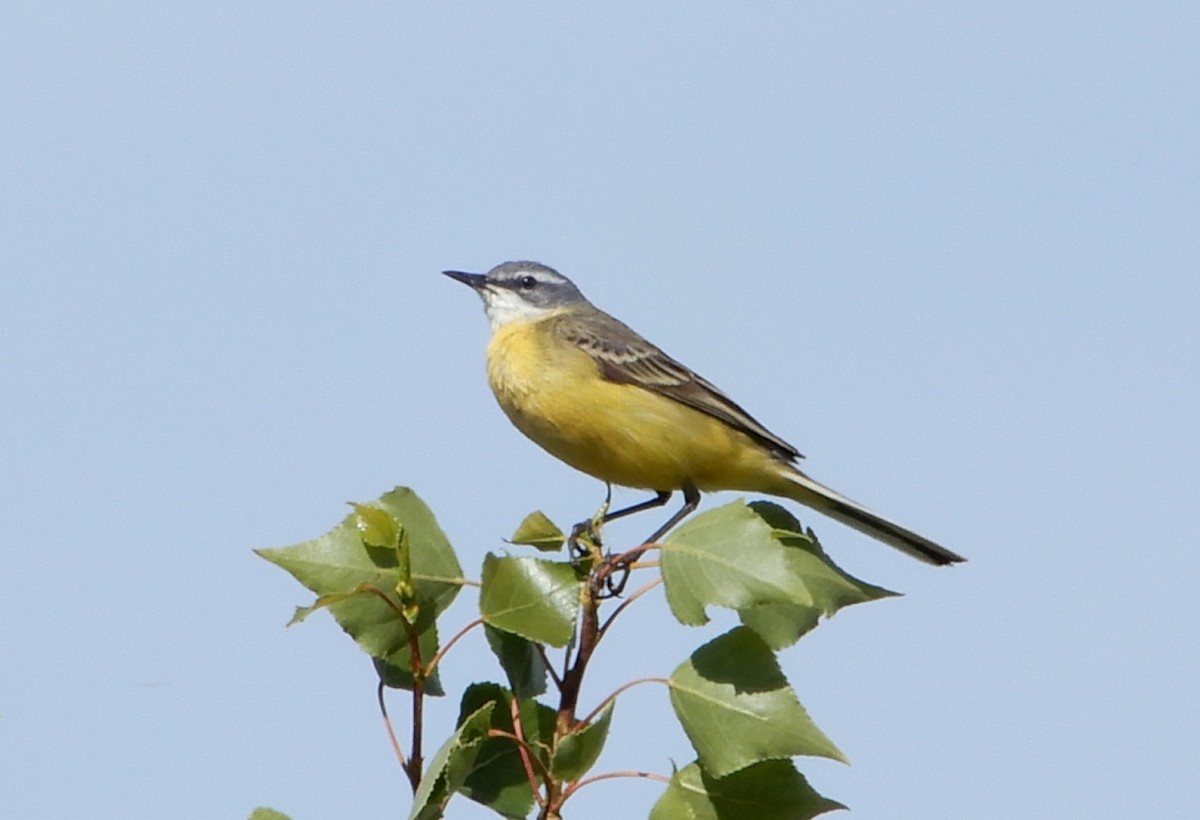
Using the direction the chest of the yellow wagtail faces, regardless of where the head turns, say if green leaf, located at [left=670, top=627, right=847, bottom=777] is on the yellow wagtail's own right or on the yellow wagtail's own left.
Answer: on the yellow wagtail's own left

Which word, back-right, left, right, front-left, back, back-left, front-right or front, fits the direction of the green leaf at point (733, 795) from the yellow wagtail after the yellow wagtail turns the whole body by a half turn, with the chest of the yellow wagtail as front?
front

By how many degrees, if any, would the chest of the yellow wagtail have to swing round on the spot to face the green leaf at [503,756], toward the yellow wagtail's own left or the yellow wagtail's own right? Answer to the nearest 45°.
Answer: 0° — it already faces it

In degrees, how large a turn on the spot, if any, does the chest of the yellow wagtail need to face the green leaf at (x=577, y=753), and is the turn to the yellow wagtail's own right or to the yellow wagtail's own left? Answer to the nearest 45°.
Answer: approximately 90° to the yellow wagtail's own left

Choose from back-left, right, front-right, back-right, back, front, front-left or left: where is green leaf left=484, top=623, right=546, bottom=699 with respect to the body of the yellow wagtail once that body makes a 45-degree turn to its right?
front-left

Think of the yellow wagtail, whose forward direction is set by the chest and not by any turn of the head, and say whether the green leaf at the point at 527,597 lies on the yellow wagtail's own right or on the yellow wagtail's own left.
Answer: on the yellow wagtail's own left

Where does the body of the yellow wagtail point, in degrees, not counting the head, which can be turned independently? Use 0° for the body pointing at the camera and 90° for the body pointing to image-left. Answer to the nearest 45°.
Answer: approximately 90°
